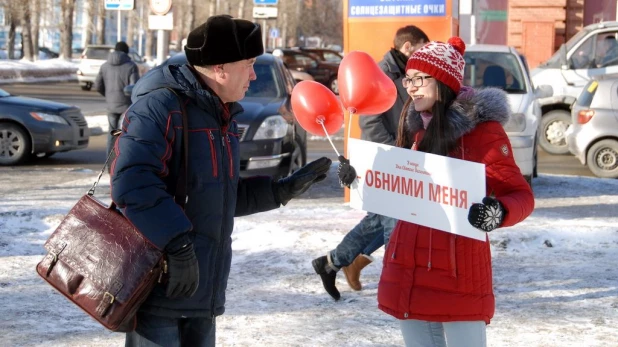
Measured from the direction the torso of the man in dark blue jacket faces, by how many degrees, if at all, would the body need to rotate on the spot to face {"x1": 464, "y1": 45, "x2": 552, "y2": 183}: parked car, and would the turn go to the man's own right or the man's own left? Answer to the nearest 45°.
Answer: approximately 90° to the man's own left

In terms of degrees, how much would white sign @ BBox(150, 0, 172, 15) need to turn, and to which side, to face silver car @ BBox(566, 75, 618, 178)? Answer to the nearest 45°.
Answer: approximately 45° to its left

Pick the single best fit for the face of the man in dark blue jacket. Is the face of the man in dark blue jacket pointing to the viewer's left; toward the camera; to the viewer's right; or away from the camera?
to the viewer's right

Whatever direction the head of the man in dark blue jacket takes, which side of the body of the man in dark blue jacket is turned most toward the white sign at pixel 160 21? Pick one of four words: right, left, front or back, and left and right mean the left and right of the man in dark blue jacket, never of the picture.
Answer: left

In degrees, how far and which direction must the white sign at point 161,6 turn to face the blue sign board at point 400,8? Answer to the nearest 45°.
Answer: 0° — it already faces it

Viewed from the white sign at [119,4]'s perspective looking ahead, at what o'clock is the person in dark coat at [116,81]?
The person in dark coat is roughly at 12 o'clock from the white sign.

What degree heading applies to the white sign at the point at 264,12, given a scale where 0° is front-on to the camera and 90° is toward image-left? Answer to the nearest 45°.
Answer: approximately 0°
